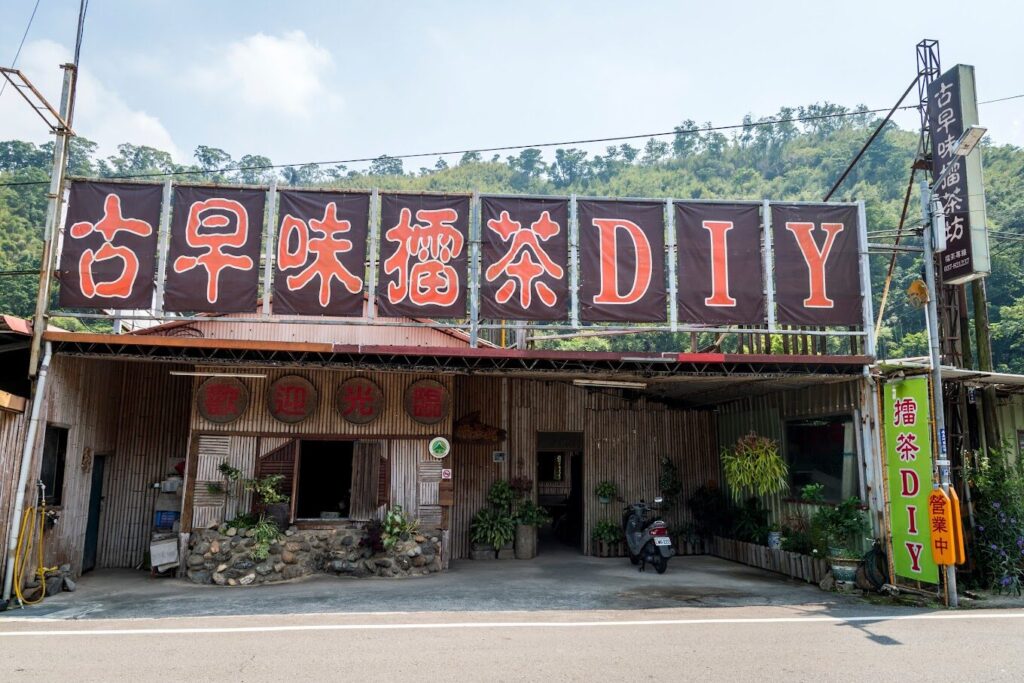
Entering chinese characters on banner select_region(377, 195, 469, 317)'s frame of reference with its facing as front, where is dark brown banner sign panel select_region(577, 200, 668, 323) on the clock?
The dark brown banner sign panel is roughly at 9 o'clock from the chinese characters on banner.

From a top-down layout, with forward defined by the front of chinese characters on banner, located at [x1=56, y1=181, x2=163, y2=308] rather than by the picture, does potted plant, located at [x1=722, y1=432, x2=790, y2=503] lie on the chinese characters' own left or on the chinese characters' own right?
on the chinese characters' own left

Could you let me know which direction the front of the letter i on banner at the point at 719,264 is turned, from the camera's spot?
facing the viewer

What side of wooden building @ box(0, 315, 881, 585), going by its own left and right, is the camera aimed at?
front

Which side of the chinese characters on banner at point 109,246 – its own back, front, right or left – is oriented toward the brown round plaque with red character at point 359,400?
left

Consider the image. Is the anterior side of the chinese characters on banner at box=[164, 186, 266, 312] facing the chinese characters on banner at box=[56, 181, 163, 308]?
no

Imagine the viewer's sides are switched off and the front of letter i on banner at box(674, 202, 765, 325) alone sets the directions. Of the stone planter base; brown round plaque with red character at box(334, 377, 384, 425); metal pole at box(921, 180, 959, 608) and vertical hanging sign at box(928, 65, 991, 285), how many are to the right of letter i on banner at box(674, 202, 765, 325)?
2

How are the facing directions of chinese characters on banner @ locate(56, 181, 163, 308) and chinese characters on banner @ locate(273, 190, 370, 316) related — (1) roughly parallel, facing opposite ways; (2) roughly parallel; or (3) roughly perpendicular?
roughly parallel

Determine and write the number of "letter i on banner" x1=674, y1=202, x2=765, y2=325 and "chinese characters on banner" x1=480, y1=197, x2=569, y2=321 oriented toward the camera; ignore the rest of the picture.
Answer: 2

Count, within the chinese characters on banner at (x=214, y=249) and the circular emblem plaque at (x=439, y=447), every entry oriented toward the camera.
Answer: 2

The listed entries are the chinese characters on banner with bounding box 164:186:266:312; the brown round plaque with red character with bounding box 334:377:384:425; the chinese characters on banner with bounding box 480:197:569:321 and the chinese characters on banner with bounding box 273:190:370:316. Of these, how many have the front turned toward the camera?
4

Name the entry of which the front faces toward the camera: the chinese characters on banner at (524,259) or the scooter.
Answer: the chinese characters on banner

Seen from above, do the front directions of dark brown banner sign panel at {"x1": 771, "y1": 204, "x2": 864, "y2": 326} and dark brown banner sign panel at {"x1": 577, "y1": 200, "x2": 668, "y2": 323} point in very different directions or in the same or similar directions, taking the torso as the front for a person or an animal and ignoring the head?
same or similar directions

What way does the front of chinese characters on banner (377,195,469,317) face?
toward the camera

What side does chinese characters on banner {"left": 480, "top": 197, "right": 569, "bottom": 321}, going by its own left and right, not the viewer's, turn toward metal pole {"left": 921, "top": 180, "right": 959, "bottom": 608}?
left
